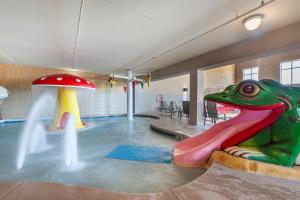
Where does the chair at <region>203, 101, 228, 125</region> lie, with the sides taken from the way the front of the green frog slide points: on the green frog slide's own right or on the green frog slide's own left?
on the green frog slide's own right

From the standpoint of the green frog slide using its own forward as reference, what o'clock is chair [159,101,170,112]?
The chair is roughly at 2 o'clock from the green frog slide.

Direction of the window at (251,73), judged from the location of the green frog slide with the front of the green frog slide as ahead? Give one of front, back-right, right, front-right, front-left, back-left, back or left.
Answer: right

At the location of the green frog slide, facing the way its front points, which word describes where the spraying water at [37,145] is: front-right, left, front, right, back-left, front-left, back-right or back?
front

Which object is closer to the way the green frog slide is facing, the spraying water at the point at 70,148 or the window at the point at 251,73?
the spraying water

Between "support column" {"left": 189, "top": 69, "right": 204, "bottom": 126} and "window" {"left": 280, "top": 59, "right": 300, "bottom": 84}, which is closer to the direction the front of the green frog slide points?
the support column

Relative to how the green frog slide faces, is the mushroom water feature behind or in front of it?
in front

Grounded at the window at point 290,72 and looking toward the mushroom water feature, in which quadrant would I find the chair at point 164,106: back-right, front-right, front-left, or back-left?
front-right

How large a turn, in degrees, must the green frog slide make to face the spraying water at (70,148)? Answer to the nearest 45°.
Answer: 0° — it already faces it

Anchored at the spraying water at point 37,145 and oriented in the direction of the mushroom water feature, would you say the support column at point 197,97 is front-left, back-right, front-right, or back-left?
front-right

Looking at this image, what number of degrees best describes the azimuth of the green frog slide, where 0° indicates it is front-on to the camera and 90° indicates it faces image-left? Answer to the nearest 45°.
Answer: approximately 90°
